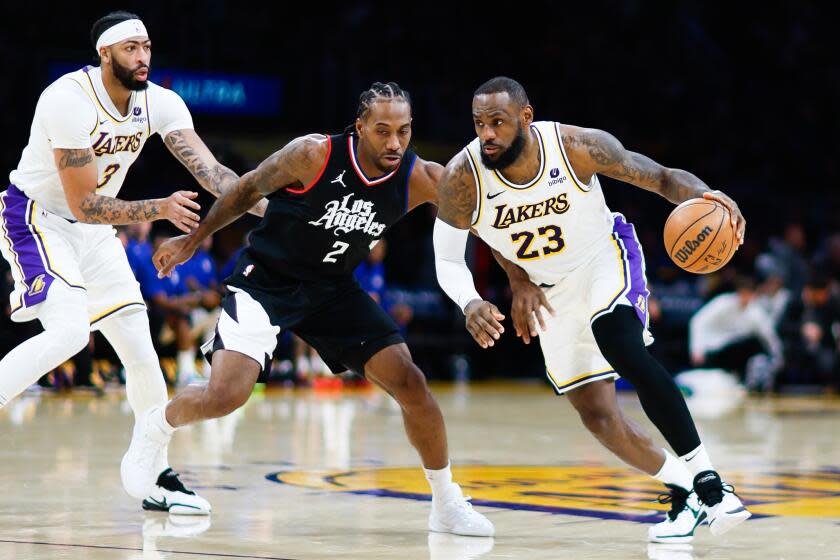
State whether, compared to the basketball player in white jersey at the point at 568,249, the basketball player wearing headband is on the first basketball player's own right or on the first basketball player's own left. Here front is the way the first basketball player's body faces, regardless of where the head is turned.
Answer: on the first basketball player's own right

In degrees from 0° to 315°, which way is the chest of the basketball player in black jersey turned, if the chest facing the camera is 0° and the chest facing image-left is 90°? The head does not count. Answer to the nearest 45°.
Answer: approximately 315°

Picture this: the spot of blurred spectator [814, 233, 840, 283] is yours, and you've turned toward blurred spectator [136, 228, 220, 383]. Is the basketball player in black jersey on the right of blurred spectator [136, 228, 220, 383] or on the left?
left

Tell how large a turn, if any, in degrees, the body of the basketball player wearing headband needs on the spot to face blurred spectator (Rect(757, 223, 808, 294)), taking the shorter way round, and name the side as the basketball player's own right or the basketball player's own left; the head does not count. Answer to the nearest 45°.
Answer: approximately 90° to the basketball player's own left

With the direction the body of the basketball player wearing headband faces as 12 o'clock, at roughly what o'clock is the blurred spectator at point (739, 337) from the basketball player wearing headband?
The blurred spectator is roughly at 9 o'clock from the basketball player wearing headband.

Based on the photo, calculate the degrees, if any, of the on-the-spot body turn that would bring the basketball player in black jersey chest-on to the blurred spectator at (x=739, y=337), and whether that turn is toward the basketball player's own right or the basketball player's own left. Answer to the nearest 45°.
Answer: approximately 90° to the basketball player's own left

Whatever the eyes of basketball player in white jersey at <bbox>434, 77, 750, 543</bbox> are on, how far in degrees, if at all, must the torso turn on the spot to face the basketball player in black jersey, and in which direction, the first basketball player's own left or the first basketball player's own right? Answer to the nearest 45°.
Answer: approximately 45° to the first basketball player's own right

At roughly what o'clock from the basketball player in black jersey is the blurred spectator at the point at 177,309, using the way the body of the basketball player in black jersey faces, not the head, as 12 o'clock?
The blurred spectator is roughly at 7 o'clock from the basketball player in black jersey.

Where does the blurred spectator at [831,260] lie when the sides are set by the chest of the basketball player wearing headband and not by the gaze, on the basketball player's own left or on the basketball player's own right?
on the basketball player's own left

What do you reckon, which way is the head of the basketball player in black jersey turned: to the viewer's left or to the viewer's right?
to the viewer's right

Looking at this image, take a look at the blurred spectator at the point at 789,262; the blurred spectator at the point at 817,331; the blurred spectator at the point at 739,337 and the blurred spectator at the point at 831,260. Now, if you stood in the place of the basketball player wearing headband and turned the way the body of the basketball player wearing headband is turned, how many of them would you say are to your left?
4

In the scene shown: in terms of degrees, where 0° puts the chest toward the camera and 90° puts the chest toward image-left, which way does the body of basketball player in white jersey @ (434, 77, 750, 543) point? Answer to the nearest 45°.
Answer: approximately 45°

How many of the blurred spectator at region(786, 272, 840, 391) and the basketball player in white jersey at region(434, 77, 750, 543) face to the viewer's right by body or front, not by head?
0

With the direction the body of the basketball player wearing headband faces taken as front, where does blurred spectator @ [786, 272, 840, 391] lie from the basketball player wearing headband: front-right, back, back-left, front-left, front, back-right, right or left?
left
